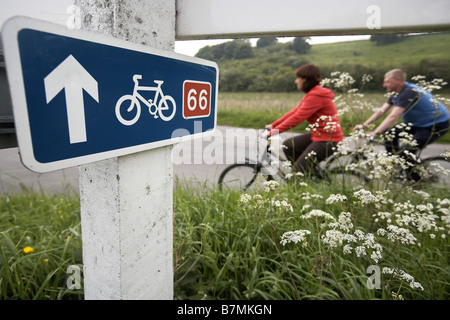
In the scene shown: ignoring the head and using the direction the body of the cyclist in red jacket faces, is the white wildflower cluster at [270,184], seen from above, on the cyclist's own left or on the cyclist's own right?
on the cyclist's own left

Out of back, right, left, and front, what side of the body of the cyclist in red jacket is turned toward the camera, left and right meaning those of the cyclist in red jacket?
left

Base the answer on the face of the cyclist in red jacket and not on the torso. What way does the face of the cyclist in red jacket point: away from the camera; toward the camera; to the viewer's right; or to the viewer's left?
to the viewer's left

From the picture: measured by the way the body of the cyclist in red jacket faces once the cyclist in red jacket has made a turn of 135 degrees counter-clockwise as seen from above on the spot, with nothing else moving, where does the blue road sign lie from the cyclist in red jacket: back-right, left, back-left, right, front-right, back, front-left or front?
front-right

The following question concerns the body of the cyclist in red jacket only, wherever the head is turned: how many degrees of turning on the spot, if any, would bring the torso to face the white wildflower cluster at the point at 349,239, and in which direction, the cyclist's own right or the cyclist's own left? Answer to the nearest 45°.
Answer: approximately 90° to the cyclist's own left

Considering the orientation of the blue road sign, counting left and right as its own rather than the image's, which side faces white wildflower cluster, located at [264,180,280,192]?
left

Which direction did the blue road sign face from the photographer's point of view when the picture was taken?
facing the viewer and to the right of the viewer

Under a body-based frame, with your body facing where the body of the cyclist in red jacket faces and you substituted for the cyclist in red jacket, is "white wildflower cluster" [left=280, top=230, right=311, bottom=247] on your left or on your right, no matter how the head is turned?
on your left

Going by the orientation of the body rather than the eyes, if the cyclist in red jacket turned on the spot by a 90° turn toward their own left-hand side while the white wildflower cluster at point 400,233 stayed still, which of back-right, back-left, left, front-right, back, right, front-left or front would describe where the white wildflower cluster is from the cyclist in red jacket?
front

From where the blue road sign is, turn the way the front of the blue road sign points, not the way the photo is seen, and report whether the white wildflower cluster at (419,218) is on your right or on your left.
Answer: on your left

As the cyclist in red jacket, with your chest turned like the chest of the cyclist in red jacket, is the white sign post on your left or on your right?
on your left
